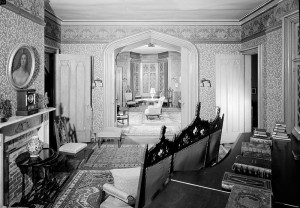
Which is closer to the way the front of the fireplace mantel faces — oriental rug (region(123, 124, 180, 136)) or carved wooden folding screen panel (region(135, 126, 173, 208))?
the carved wooden folding screen panel

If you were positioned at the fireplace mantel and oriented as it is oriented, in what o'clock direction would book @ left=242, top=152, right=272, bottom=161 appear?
The book is roughly at 12 o'clock from the fireplace mantel.

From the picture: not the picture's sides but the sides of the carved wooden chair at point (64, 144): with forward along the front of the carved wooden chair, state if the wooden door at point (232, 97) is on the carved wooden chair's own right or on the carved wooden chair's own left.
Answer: on the carved wooden chair's own left

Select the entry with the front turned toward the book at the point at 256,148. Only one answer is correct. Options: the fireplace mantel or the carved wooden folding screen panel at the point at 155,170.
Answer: the fireplace mantel

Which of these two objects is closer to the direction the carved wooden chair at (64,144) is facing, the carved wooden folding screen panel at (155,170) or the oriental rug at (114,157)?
the carved wooden folding screen panel

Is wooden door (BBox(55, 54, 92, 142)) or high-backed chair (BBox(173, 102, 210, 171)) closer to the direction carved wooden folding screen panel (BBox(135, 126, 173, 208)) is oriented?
the wooden door

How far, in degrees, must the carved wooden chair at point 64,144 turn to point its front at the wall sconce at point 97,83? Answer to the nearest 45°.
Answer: approximately 135° to its left

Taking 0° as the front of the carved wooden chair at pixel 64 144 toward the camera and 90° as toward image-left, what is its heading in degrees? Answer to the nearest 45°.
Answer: approximately 315°

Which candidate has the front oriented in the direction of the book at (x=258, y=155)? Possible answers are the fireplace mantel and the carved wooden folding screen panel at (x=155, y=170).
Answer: the fireplace mantel
